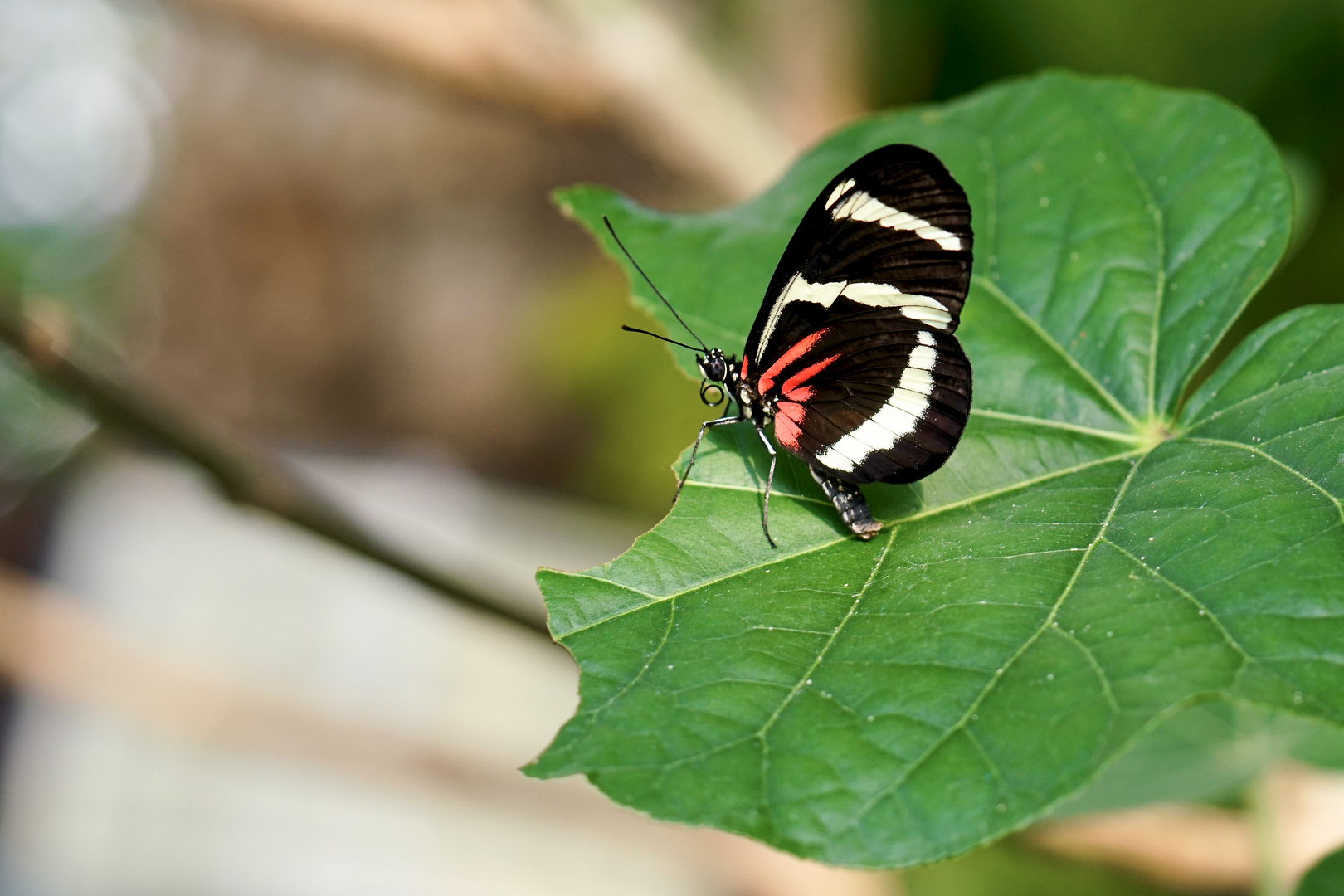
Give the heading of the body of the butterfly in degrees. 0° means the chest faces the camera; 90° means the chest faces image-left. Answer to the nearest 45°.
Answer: approximately 90°

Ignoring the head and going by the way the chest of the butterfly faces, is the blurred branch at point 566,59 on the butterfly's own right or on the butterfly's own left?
on the butterfly's own right

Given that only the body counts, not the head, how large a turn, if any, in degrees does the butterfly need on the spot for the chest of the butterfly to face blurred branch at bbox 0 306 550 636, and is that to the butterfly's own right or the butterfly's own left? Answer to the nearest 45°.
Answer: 0° — it already faces it
